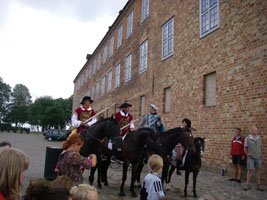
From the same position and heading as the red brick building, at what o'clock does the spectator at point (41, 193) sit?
The spectator is roughly at 11 o'clock from the red brick building.

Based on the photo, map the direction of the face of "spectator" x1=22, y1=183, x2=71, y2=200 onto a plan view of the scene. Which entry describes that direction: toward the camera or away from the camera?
away from the camera

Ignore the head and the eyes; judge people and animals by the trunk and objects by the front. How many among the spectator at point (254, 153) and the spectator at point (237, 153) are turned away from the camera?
0

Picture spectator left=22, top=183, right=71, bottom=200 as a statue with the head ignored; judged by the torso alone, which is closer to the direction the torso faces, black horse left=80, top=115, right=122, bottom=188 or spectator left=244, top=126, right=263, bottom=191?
the black horse

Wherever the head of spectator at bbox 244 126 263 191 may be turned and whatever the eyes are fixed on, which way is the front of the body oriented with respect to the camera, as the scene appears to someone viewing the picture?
toward the camera

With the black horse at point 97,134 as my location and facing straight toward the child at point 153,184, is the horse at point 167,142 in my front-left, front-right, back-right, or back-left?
front-left

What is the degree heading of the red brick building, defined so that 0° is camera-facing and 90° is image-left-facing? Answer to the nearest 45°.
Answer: approximately 45°

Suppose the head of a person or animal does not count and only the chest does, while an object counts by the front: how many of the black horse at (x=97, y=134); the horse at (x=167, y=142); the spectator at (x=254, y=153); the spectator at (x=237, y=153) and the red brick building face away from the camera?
0

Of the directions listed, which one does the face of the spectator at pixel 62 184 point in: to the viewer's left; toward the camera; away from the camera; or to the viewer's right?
away from the camera

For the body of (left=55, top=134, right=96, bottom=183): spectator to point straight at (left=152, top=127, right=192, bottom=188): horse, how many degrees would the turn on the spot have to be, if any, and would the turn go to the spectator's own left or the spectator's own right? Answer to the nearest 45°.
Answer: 0° — they already face it

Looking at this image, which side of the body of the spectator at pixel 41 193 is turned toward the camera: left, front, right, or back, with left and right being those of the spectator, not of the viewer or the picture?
back

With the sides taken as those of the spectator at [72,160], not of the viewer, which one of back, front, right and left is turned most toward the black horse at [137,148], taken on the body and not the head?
front

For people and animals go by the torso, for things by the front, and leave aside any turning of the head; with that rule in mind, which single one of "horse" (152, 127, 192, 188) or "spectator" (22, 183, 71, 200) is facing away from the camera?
the spectator
